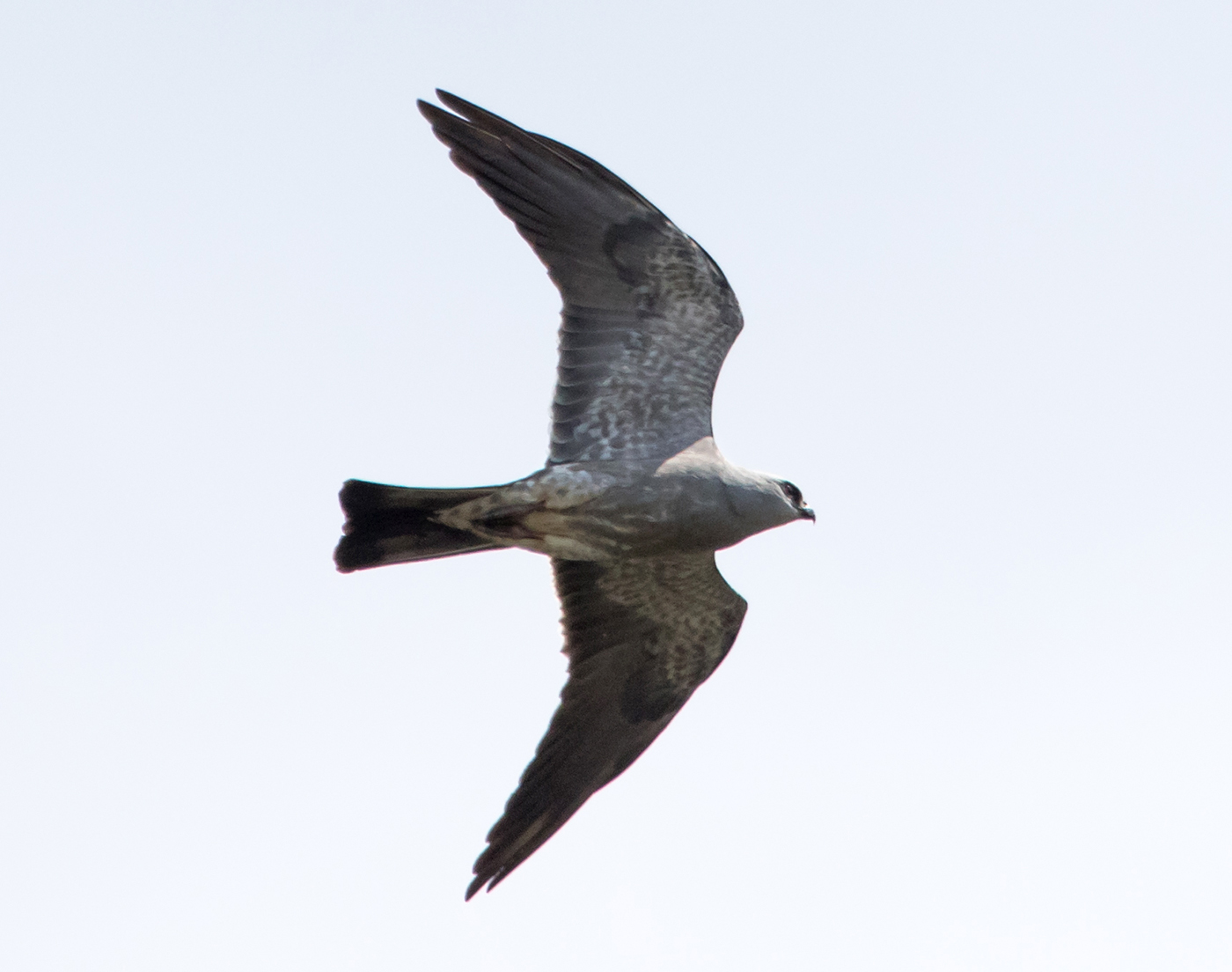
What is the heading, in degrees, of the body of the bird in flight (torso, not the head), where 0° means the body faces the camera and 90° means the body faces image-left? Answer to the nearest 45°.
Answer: approximately 270°
